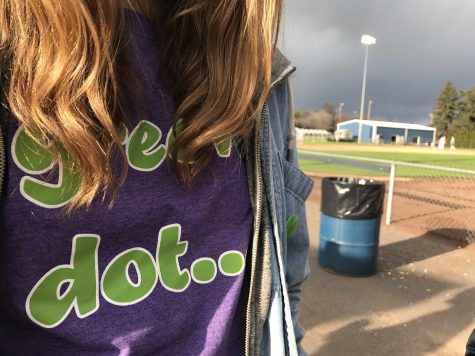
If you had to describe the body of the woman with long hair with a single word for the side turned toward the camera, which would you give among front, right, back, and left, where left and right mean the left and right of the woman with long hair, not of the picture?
front

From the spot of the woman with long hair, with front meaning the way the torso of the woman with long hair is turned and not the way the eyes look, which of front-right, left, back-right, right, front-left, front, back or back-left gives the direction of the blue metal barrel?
back-left

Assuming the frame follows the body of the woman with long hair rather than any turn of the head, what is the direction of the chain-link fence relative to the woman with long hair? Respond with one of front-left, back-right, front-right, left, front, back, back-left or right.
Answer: back-left
